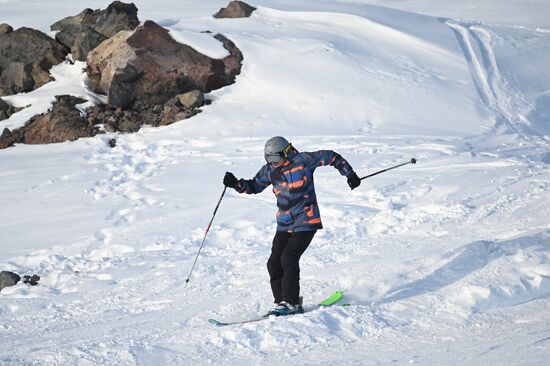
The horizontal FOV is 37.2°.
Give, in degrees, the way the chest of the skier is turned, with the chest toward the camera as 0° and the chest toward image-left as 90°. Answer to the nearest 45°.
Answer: approximately 45°

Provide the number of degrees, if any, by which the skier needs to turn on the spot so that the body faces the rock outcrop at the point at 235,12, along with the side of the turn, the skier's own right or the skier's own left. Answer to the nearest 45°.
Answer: approximately 135° to the skier's own right

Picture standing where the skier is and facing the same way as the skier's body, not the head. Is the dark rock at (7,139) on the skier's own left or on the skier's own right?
on the skier's own right

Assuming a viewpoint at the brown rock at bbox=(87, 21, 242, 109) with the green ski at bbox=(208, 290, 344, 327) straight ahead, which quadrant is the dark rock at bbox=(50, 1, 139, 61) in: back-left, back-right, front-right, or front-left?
back-right

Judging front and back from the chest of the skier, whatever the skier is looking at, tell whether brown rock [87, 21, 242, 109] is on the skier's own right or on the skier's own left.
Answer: on the skier's own right

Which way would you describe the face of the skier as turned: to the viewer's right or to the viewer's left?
to the viewer's left

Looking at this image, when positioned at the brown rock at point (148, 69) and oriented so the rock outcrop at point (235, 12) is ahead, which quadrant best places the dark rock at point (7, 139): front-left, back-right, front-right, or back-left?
back-left

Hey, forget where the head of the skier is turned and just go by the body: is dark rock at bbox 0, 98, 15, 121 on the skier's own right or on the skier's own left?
on the skier's own right

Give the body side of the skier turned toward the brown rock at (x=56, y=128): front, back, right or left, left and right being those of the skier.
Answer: right
